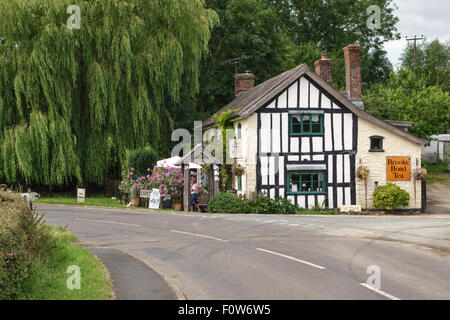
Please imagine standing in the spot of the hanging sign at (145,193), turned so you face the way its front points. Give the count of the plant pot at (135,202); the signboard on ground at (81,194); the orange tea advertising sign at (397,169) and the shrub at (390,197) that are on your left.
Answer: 2

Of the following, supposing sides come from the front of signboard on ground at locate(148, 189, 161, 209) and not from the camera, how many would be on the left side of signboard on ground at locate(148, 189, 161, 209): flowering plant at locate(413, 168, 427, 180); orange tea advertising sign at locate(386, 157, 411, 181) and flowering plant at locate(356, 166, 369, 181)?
3

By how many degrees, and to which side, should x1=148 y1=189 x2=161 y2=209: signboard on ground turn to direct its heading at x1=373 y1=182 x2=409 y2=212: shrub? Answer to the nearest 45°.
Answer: approximately 90° to its left

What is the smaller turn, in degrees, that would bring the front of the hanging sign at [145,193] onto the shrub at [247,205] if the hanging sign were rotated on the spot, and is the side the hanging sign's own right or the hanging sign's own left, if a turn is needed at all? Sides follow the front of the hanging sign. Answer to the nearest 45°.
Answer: approximately 45° to the hanging sign's own left

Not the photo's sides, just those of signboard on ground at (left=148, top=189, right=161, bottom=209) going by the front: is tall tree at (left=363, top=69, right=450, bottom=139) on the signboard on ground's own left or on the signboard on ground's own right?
on the signboard on ground's own left

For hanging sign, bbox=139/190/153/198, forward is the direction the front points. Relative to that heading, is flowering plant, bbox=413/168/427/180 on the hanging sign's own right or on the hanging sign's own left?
on the hanging sign's own left

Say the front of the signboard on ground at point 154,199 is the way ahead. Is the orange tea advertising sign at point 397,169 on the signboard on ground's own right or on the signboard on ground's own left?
on the signboard on ground's own left

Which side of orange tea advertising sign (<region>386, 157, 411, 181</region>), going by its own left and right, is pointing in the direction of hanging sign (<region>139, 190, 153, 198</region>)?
right
